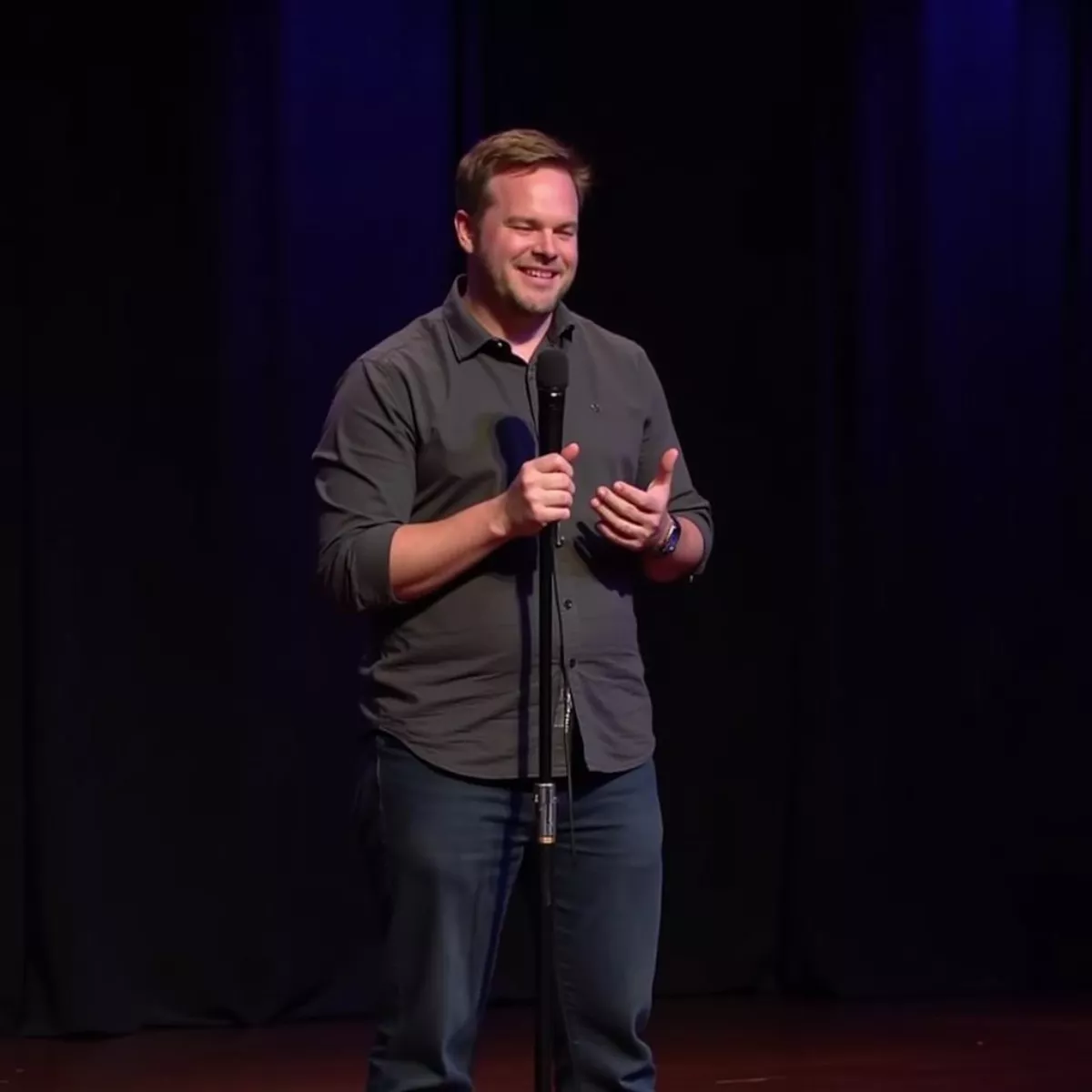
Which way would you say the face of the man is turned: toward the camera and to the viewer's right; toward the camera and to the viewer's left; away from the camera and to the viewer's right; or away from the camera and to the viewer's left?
toward the camera and to the viewer's right

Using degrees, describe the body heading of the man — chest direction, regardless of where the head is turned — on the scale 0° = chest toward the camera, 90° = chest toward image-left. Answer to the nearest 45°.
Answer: approximately 315°
